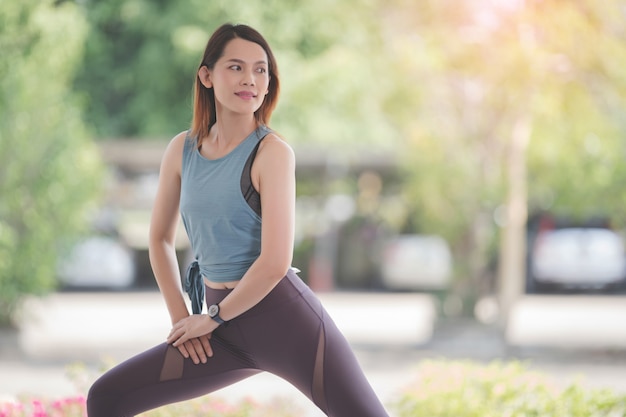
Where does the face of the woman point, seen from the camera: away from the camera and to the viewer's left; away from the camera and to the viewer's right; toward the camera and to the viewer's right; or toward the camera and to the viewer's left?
toward the camera and to the viewer's right

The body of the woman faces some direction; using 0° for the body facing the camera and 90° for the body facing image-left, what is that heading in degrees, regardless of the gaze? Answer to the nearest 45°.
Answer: approximately 45°

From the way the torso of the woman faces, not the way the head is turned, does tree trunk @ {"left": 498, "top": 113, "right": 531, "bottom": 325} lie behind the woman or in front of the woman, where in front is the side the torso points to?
behind

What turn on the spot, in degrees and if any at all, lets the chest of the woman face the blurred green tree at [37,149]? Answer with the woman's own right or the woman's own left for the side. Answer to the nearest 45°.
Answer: approximately 135° to the woman's own right

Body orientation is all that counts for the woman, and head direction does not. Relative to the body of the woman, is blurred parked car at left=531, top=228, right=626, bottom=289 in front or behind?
behind

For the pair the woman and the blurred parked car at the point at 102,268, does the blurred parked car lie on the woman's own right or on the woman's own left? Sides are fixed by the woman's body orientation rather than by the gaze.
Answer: on the woman's own right

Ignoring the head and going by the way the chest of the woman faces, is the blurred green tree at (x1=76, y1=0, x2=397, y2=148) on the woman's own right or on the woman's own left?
on the woman's own right
